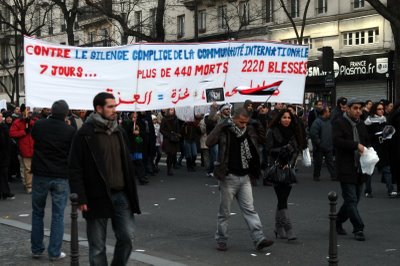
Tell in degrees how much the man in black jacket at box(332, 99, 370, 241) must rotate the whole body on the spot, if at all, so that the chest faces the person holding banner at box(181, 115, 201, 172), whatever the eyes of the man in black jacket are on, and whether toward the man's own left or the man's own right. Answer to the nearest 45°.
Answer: approximately 180°

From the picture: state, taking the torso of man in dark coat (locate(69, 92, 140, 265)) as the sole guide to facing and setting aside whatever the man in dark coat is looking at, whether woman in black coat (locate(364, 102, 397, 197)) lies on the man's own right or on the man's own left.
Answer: on the man's own left

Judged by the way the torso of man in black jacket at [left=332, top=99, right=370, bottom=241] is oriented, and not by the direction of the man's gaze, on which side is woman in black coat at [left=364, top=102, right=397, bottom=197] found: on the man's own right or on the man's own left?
on the man's own left

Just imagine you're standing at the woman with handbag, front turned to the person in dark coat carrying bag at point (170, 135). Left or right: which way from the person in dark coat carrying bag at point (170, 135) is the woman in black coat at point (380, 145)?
right

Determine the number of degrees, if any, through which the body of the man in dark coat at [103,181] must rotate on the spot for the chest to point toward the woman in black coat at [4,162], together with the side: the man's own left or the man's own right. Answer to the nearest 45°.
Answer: approximately 135° to the man's own left

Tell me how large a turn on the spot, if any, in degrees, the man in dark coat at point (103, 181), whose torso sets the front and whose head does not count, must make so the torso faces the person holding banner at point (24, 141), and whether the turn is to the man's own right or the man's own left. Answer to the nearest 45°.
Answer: approximately 135° to the man's own left

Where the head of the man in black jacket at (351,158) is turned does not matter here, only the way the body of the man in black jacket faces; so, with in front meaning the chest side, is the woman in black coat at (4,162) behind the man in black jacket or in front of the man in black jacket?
behind

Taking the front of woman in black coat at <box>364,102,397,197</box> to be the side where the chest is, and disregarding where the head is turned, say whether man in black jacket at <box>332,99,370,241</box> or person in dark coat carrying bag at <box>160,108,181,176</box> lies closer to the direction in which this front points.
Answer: the man in black jacket

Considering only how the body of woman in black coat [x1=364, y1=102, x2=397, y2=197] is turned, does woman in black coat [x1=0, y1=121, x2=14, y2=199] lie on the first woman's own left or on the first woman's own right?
on the first woman's own right
